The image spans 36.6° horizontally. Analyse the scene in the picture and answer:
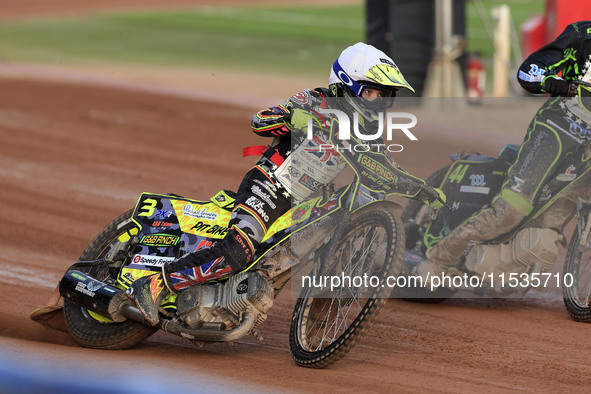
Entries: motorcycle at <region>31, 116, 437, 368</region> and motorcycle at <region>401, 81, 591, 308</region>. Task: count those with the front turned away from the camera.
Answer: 0

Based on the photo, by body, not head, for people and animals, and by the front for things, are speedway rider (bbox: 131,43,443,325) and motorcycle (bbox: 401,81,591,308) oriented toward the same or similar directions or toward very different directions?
same or similar directions

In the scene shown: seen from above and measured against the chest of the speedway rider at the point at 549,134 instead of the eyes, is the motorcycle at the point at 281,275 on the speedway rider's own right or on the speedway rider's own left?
on the speedway rider's own right

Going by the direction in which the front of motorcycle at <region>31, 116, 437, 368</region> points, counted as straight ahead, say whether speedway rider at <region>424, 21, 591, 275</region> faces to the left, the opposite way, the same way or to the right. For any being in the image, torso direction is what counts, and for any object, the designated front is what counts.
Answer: the same way

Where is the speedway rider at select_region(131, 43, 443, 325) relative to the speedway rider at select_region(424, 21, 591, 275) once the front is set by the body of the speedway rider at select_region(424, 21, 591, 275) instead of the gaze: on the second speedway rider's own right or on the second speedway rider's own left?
on the second speedway rider's own right

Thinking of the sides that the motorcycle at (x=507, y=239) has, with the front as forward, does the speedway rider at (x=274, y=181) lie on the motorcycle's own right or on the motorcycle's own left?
on the motorcycle's own right

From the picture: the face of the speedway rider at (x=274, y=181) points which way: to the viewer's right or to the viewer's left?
to the viewer's right

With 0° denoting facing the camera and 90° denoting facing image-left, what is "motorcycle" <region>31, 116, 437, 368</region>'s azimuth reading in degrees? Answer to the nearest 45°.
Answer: approximately 315°

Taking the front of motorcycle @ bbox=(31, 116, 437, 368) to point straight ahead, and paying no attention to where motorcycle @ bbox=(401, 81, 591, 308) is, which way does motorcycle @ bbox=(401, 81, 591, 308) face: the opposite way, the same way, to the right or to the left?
the same way

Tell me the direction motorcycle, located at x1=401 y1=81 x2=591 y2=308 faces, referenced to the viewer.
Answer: facing the viewer and to the right of the viewer

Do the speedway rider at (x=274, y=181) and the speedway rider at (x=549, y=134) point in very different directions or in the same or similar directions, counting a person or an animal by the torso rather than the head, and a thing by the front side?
same or similar directions
